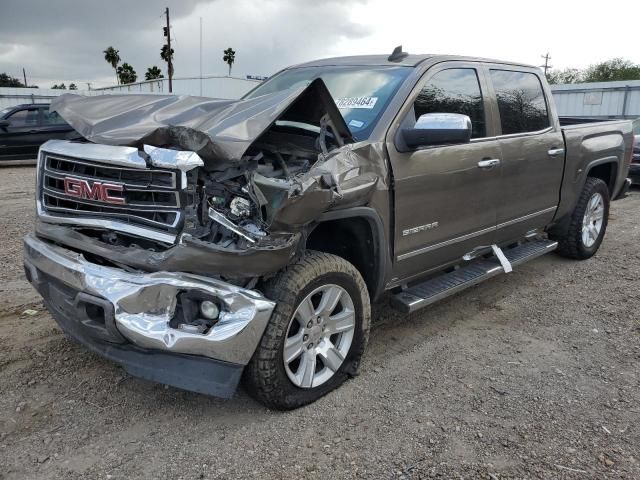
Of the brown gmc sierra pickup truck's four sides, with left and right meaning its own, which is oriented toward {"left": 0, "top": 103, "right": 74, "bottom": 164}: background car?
right

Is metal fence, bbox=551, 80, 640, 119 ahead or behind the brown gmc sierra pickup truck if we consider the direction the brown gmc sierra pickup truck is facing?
behind

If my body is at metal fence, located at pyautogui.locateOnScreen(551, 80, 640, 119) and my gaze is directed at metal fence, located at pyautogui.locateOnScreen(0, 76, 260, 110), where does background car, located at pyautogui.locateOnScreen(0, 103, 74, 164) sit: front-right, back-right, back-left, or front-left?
front-left

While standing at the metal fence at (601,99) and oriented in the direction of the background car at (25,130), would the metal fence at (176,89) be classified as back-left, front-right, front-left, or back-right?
front-right

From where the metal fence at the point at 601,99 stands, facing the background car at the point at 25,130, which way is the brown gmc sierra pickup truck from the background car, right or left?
left

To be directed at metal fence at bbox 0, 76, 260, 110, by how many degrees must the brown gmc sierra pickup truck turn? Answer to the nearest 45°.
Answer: approximately 135° to its right

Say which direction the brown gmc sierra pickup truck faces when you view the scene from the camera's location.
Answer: facing the viewer and to the left of the viewer

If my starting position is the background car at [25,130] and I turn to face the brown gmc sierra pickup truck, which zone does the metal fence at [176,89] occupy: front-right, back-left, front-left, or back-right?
back-left
